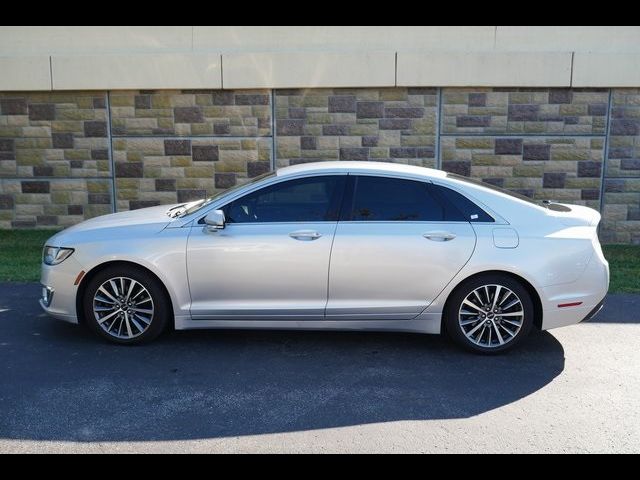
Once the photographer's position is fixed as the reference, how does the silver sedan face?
facing to the left of the viewer
